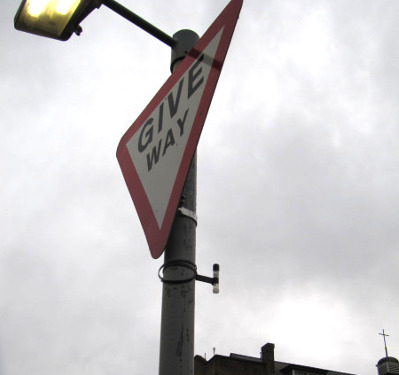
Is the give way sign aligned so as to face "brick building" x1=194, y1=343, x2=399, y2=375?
no

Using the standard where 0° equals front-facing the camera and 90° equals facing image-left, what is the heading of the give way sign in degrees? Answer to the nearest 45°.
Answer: approximately 45°
